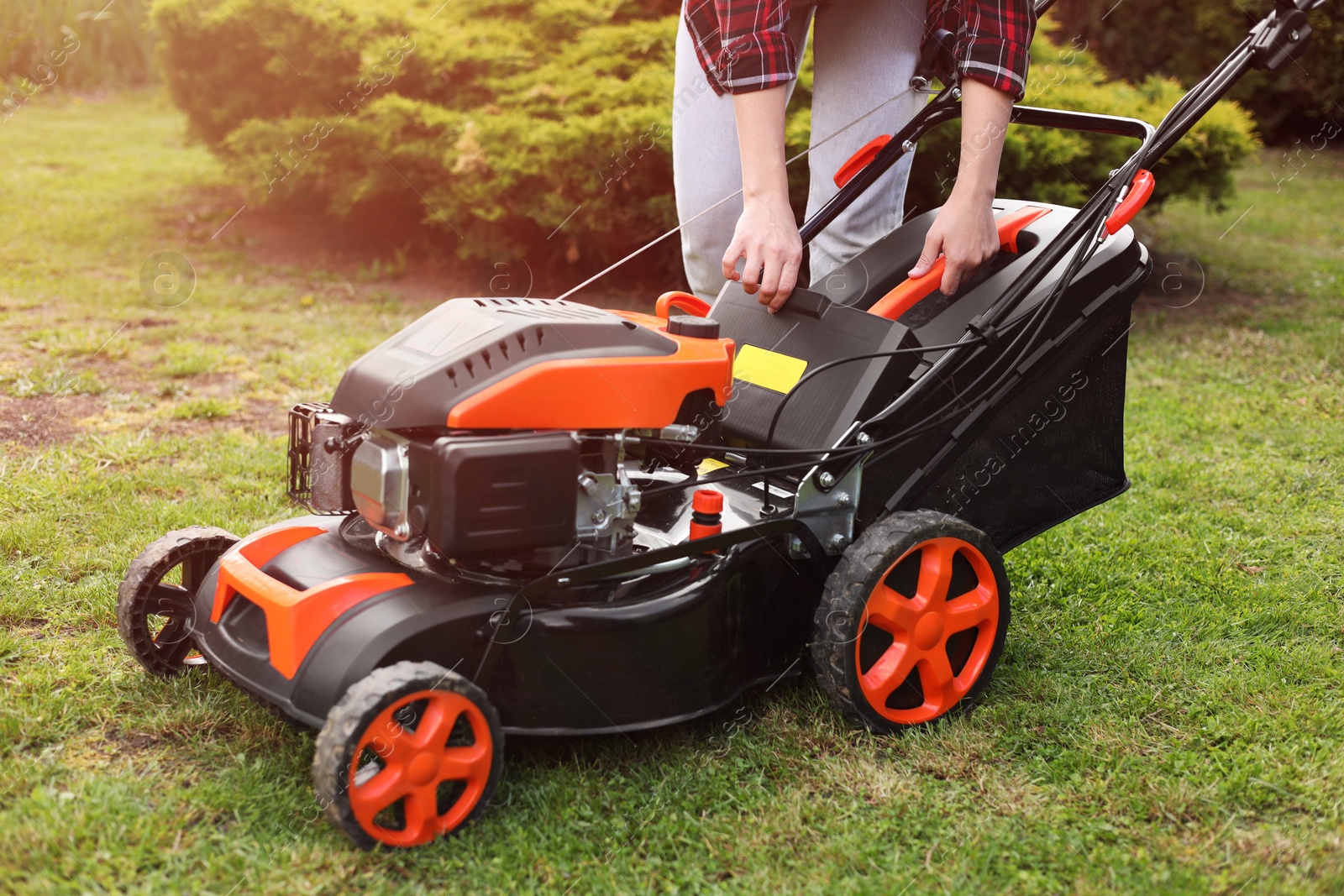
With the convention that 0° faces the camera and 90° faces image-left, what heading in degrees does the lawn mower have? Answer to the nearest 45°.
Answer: approximately 45°

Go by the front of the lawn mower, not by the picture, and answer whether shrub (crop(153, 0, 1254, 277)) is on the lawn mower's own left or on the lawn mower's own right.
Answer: on the lawn mower's own right

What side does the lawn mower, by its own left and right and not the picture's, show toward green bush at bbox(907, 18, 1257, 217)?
back
